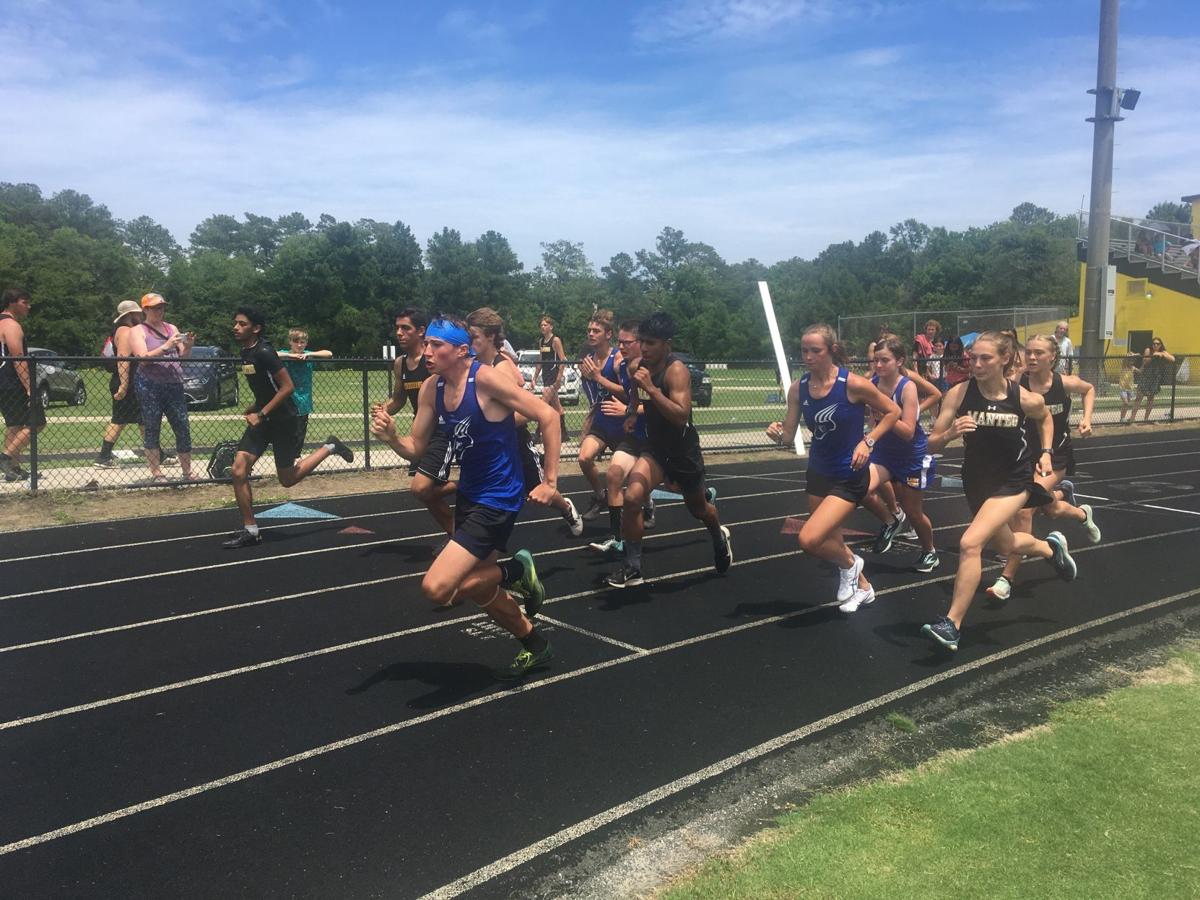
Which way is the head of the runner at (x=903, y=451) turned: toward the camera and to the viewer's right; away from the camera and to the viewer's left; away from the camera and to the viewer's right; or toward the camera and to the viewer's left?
toward the camera and to the viewer's left

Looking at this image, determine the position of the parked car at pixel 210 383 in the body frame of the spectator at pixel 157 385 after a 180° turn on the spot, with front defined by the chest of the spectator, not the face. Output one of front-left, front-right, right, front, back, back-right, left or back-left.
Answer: front-right

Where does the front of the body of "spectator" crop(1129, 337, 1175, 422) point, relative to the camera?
toward the camera

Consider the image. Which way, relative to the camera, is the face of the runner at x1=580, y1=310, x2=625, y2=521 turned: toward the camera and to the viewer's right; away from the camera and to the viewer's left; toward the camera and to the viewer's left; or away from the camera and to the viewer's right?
toward the camera and to the viewer's left

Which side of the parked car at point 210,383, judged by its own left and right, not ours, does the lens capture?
front

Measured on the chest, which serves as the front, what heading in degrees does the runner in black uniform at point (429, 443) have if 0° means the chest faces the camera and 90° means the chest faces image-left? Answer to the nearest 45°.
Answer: approximately 45°

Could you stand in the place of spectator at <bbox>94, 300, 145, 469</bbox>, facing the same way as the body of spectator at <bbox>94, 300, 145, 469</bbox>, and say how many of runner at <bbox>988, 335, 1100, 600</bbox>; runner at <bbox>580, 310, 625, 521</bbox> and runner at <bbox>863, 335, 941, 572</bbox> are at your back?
0

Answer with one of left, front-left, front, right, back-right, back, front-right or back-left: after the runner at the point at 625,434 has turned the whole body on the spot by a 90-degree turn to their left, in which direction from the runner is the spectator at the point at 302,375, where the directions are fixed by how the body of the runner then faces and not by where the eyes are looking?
back

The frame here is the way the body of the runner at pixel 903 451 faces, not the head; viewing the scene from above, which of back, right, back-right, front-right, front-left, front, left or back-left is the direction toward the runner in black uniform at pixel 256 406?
front-right

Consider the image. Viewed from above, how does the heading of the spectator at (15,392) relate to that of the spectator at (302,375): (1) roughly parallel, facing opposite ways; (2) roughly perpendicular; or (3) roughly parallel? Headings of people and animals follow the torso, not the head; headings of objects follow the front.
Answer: roughly perpendicular

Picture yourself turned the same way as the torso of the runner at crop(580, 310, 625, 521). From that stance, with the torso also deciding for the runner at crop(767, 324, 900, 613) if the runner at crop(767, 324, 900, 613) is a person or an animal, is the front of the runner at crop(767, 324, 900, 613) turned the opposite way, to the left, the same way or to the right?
the same way

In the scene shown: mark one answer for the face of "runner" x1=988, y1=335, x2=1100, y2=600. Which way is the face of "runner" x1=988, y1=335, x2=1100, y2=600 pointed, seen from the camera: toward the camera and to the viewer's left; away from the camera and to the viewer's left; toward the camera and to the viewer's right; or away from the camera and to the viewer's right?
toward the camera and to the viewer's left

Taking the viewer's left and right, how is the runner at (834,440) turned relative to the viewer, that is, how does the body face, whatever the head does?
facing the viewer and to the left of the viewer

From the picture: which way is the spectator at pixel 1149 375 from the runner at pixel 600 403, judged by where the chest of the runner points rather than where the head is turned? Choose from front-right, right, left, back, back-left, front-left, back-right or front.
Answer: back
